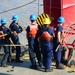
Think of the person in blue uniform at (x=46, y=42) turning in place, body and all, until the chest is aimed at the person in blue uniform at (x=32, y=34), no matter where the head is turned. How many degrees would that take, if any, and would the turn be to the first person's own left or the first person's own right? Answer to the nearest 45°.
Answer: approximately 45° to the first person's own left

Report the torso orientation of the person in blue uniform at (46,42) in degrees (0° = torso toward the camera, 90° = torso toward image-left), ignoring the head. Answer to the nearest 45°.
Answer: approximately 180°

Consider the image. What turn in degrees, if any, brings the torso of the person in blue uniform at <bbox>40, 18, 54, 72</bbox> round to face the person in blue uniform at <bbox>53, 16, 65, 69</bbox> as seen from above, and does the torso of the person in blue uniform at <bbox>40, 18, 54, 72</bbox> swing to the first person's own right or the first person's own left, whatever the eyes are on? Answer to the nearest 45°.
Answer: approximately 45° to the first person's own right
